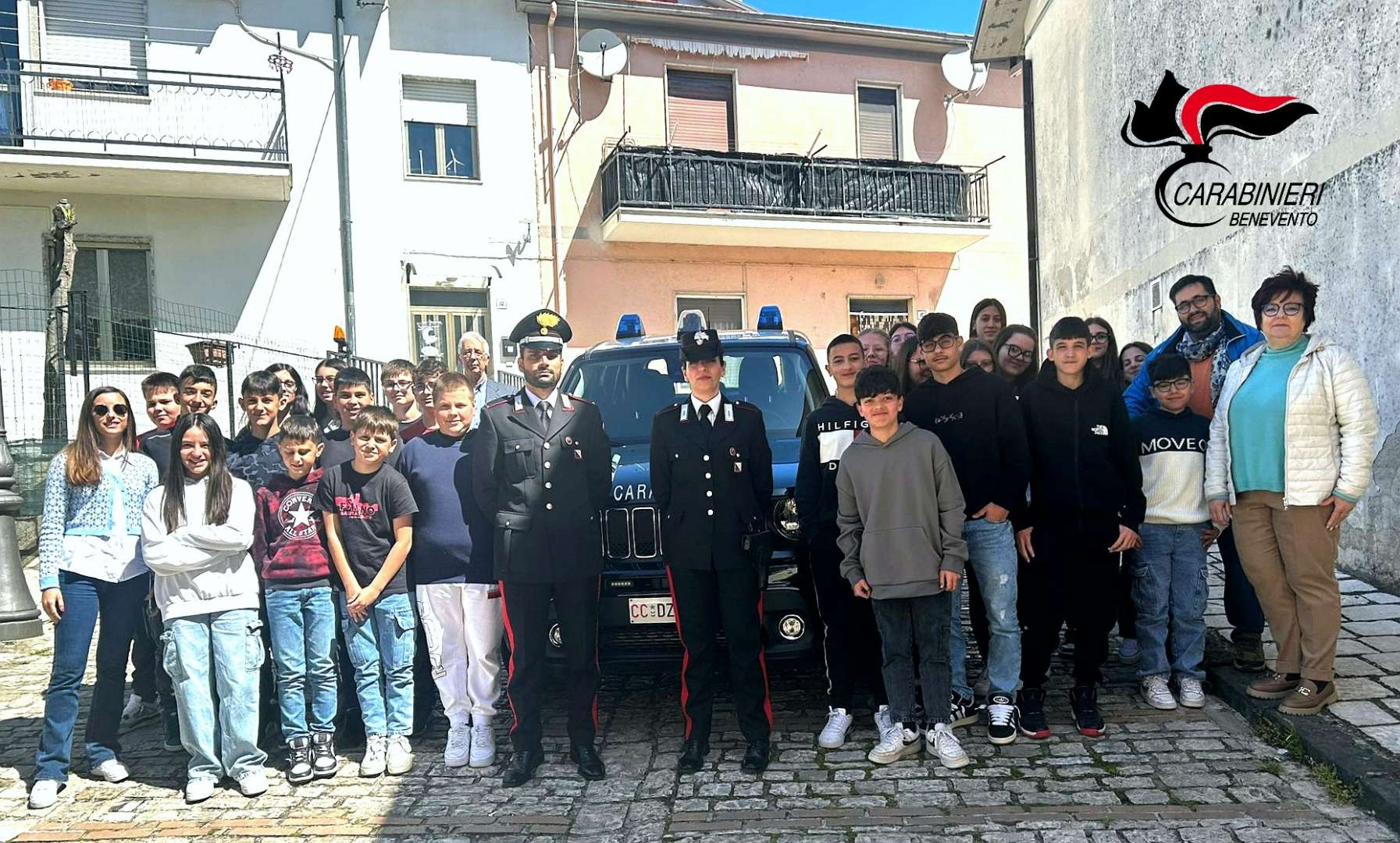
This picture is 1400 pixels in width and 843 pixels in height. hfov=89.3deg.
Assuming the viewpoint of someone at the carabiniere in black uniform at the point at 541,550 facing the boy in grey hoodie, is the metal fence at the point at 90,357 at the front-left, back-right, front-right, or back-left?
back-left

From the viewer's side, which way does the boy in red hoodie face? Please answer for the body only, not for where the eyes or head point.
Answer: toward the camera

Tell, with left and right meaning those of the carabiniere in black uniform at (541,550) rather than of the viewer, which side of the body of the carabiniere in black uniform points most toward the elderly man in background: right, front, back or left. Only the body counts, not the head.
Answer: back

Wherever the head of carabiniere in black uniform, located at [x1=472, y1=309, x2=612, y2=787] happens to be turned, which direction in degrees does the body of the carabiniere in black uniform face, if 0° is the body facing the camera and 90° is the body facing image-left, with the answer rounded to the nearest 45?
approximately 0°

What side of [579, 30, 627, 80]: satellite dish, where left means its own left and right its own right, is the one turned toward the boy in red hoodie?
front

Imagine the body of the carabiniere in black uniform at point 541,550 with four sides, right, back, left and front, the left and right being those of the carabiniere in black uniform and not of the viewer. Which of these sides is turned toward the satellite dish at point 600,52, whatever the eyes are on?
back

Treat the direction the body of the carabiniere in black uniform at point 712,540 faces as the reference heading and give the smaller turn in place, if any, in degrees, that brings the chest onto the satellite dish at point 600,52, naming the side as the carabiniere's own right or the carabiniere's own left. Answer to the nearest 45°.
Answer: approximately 180°

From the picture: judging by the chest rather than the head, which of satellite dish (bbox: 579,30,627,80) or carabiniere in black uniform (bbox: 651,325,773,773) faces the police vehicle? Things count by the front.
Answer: the satellite dish

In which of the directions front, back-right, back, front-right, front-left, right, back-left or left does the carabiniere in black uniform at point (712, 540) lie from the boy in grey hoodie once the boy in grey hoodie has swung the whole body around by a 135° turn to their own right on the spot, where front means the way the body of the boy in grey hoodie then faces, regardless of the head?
front-left

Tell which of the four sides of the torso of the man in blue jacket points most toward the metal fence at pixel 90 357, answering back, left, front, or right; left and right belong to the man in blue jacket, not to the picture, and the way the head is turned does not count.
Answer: right

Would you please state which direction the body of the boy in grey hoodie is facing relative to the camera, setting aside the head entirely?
toward the camera

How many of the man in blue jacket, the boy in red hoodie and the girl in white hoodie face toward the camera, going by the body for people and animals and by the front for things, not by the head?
3
